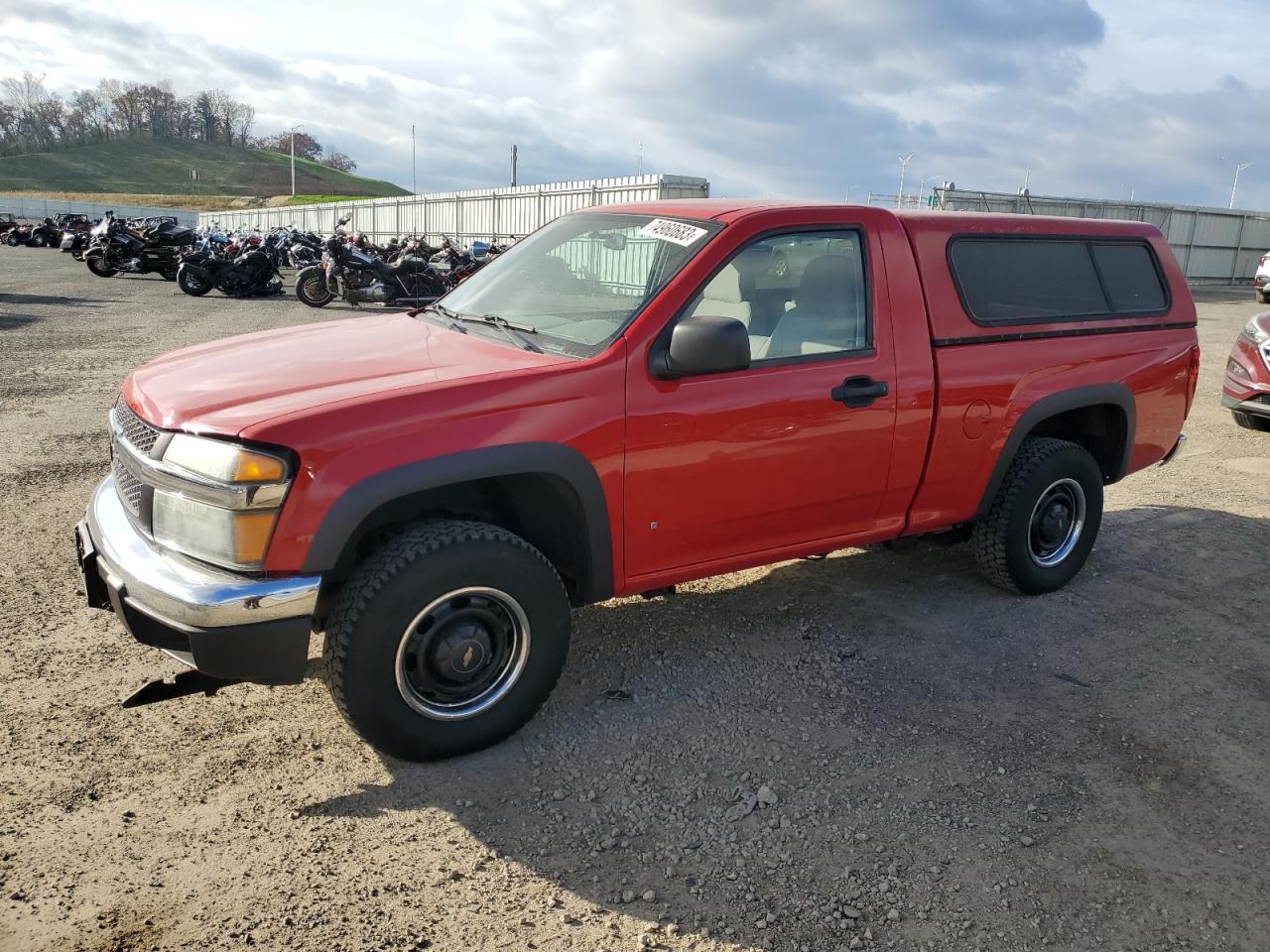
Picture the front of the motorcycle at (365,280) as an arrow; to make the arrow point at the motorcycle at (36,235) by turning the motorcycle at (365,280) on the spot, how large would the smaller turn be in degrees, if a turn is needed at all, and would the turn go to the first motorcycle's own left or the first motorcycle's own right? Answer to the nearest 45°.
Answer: approximately 45° to the first motorcycle's own right

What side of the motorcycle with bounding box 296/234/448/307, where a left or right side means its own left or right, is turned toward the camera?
left

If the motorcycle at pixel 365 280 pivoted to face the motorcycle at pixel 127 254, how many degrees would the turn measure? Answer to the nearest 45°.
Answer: approximately 45° to its right

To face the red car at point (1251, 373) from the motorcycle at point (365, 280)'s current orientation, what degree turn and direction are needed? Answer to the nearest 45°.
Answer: approximately 135° to its left

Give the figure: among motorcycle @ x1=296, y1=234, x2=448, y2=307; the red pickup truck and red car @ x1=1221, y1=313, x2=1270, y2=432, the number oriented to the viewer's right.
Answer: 0

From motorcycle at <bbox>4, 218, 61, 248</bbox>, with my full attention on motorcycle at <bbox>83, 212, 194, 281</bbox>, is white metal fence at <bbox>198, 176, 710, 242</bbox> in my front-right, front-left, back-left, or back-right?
front-left

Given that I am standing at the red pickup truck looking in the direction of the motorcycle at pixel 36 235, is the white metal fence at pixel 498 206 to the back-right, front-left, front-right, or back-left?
front-right

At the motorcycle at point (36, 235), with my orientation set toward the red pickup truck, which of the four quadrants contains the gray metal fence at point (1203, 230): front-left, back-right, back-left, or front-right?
front-left

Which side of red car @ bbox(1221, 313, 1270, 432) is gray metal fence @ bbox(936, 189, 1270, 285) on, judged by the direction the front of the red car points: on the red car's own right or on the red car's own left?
on the red car's own right

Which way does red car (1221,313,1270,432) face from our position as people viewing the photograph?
facing the viewer and to the left of the viewer
